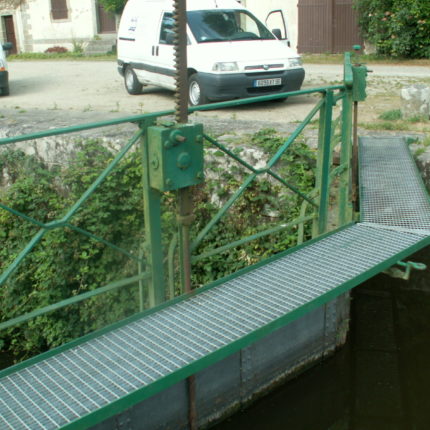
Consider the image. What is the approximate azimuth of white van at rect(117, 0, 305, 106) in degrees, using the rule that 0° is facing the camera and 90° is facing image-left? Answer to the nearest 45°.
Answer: approximately 315°

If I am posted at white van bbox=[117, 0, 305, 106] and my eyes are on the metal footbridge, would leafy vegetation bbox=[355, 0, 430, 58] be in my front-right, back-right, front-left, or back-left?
back-left

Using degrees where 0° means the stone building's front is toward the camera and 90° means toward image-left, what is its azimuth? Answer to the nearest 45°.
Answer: approximately 0°

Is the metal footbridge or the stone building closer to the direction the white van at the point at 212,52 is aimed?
the metal footbridge

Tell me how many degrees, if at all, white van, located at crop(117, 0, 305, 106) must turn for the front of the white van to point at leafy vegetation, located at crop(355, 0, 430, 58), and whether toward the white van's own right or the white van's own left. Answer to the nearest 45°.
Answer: approximately 90° to the white van's own left

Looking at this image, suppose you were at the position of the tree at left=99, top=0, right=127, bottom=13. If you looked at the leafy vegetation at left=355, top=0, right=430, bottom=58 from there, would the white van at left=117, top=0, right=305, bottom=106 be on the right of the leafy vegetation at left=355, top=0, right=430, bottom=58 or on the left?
right
